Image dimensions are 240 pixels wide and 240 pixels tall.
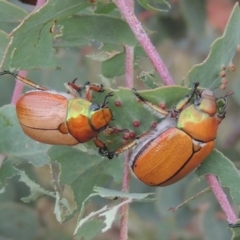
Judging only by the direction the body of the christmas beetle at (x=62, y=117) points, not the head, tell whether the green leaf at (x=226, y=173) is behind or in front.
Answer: in front

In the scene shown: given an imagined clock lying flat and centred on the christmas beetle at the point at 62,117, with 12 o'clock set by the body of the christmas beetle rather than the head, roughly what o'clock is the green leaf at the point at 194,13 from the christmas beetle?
The green leaf is roughly at 10 o'clock from the christmas beetle.

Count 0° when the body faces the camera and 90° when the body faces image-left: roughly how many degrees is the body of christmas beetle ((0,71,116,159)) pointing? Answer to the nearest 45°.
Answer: approximately 270°

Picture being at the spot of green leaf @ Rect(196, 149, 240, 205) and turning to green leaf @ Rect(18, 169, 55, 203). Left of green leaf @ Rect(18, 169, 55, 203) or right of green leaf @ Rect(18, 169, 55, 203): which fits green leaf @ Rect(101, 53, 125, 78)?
right
